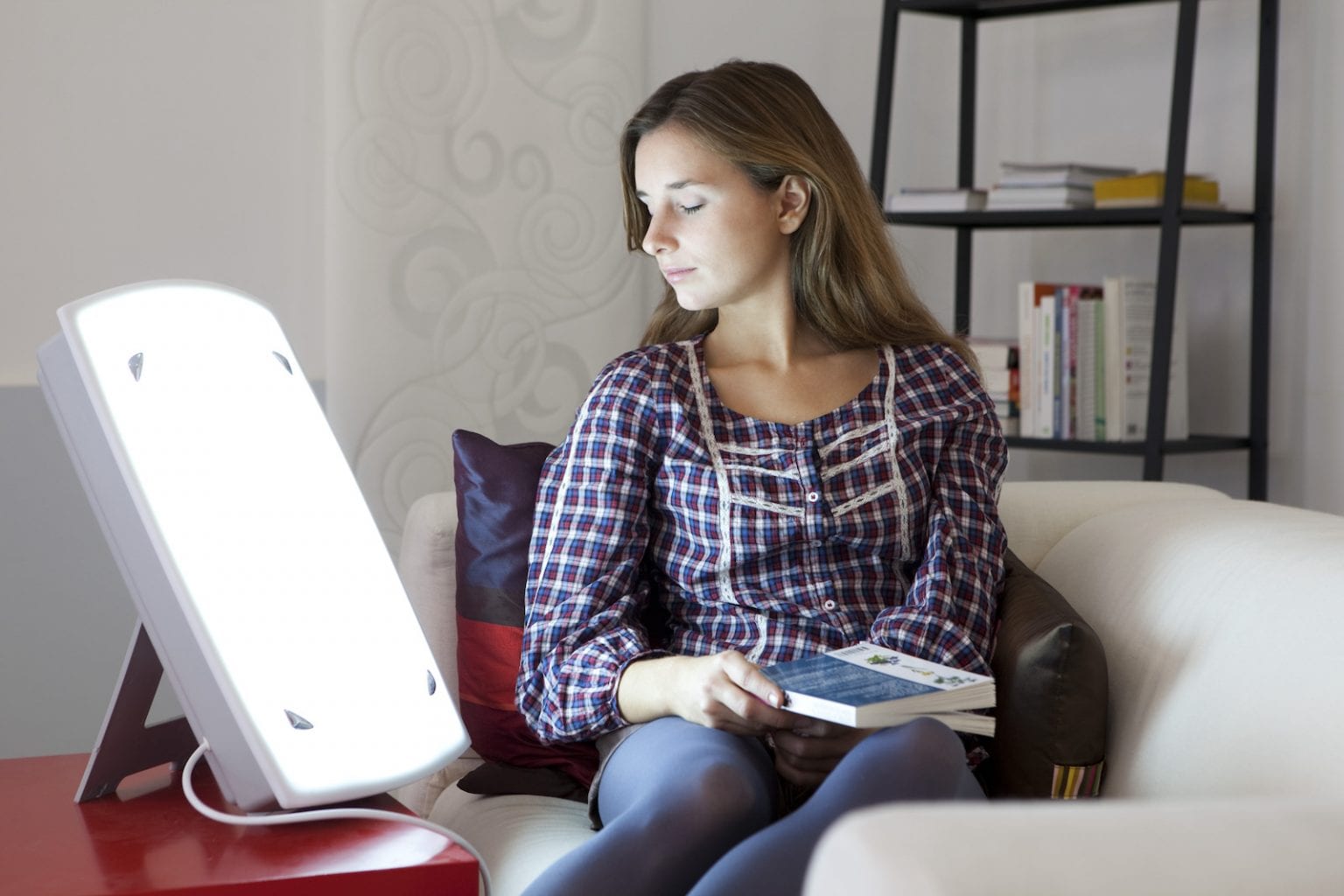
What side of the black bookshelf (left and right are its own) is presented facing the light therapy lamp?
front

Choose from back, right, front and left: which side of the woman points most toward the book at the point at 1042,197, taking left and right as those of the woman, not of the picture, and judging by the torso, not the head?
back

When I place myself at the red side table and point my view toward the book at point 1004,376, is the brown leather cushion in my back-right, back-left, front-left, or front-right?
front-right

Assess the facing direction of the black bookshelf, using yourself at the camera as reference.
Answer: facing the viewer and to the left of the viewer

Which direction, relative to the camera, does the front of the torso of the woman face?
toward the camera

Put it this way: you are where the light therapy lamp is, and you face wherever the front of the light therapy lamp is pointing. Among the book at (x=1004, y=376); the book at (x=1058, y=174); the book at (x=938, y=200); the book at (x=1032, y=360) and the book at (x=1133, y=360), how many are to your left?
5

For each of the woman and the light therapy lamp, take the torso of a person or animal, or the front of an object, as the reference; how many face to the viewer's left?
0

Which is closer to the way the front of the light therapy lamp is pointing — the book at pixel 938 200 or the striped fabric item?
the striped fabric item

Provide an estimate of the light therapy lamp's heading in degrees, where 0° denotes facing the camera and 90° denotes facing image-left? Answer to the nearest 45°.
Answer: approximately 315°
